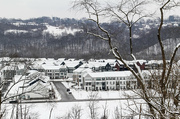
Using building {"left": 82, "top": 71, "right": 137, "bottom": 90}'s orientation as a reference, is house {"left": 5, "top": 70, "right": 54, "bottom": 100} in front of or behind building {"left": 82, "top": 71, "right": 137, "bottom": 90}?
in front

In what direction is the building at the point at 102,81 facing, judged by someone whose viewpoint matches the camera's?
facing the viewer
